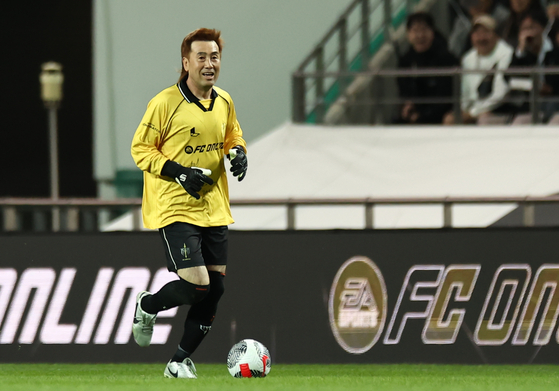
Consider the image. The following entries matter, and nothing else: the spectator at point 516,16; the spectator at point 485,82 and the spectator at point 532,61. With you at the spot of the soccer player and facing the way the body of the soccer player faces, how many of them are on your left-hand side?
3

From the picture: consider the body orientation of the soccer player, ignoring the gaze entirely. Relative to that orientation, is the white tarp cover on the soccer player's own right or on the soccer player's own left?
on the soccer player's own left

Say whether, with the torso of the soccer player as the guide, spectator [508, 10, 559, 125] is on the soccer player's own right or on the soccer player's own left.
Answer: on the soccer player's own left

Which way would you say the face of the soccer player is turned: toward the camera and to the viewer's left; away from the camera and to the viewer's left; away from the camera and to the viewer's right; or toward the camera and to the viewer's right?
toward the camera and to the viewer's right

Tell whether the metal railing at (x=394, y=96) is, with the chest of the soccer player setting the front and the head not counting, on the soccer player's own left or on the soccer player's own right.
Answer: on the soccer player's own left

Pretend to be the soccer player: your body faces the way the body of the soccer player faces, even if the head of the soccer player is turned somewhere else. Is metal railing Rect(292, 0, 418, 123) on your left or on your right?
on your left

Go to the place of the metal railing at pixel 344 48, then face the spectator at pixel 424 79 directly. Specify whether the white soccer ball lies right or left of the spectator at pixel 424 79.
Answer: right
